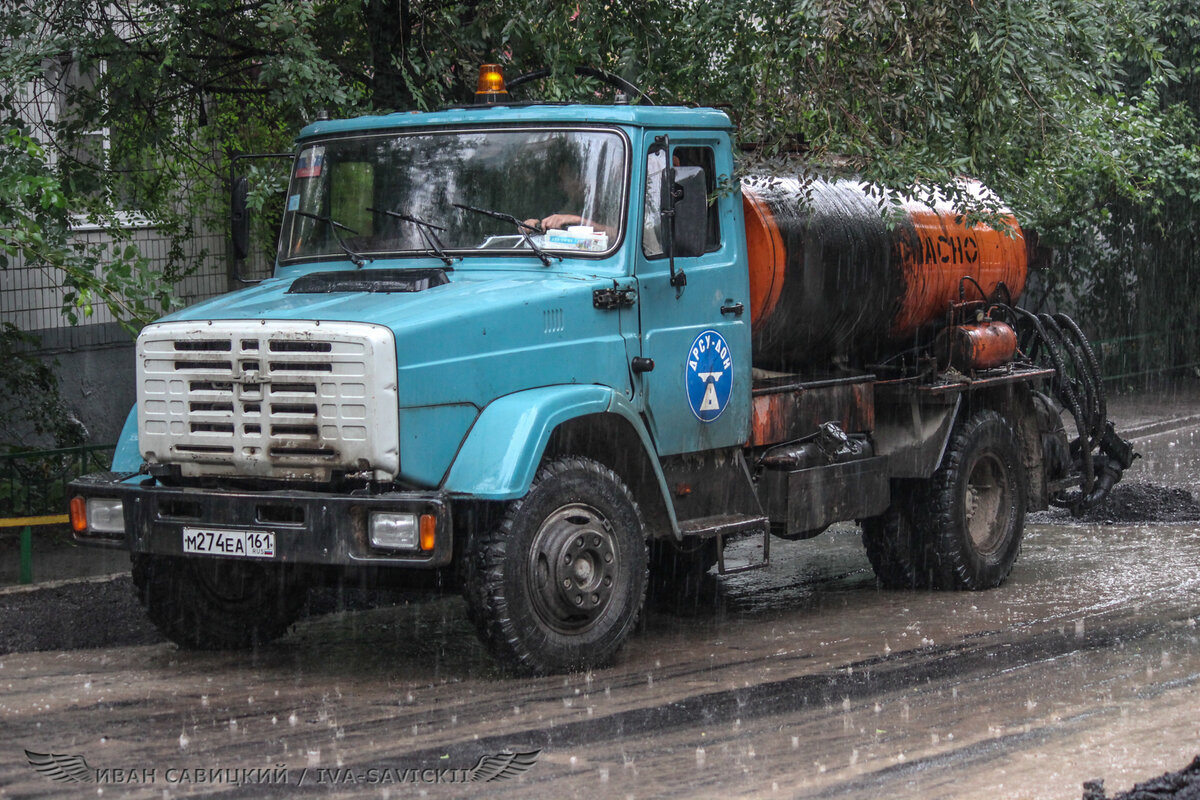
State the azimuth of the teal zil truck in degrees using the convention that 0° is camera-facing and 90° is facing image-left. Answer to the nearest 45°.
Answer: approximately 45°

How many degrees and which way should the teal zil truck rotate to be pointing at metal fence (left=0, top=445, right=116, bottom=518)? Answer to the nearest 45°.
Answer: approximately 90° to its right
